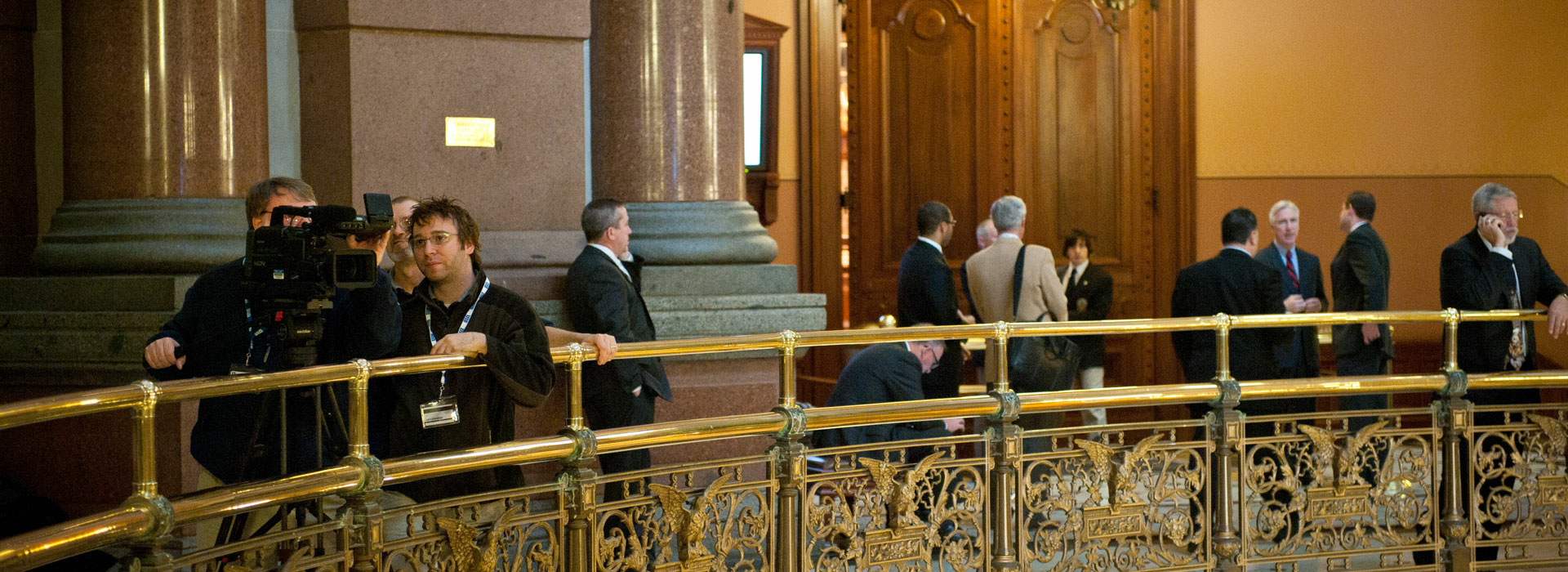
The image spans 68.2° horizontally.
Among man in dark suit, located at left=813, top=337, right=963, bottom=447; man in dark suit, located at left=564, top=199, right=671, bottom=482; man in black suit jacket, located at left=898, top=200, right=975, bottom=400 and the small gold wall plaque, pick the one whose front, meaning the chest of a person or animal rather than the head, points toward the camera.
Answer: the small gold wall plaque

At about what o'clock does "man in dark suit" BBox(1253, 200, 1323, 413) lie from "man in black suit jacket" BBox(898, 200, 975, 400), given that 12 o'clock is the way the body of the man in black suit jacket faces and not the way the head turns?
The man in dark suit is roughly at 1 o'clock from the man in black suit jacket.

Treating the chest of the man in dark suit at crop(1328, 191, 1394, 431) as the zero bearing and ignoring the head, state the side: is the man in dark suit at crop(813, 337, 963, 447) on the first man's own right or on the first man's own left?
on the first man's own left

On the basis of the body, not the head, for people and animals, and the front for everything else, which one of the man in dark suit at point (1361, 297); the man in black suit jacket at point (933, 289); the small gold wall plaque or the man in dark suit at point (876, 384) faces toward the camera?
the small gold wall plaque

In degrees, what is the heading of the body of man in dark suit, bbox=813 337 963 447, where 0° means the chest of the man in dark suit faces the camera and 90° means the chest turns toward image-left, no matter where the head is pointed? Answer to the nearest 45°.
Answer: approximately 270°

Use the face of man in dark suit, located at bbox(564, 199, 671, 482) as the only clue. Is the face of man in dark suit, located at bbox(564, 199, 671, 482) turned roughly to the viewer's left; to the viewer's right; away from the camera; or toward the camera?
to the viewer's right

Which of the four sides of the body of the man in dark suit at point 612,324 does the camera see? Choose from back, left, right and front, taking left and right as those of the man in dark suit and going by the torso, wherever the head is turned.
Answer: right

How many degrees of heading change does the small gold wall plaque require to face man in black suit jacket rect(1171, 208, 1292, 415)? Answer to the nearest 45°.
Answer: approximately 90° to its left

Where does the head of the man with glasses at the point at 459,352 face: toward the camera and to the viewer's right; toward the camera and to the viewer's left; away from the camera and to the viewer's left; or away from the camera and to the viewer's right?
toward the camera and to the viewer's left

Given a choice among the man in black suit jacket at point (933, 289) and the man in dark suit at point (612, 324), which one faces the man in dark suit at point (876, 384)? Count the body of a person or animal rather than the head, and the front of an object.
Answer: the man in dark suit at point (612, 324)

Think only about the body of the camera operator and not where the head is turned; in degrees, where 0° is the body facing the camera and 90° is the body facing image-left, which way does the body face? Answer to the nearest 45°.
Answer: approximately 315°

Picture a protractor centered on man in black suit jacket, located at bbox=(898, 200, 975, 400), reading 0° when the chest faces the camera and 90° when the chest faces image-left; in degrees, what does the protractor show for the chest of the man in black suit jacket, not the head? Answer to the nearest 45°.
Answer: approximately 225°

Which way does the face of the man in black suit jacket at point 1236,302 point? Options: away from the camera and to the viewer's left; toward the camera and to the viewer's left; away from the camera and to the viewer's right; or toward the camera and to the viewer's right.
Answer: away from the camera and to the viewer's right

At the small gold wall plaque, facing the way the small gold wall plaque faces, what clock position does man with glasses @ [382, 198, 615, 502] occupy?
The man with glasses is roughly at 12 o'clock from the small gold wall plaque.

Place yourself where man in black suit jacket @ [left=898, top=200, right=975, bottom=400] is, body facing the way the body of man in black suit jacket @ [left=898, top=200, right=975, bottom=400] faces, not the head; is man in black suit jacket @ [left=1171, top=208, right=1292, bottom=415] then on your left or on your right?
on your right
